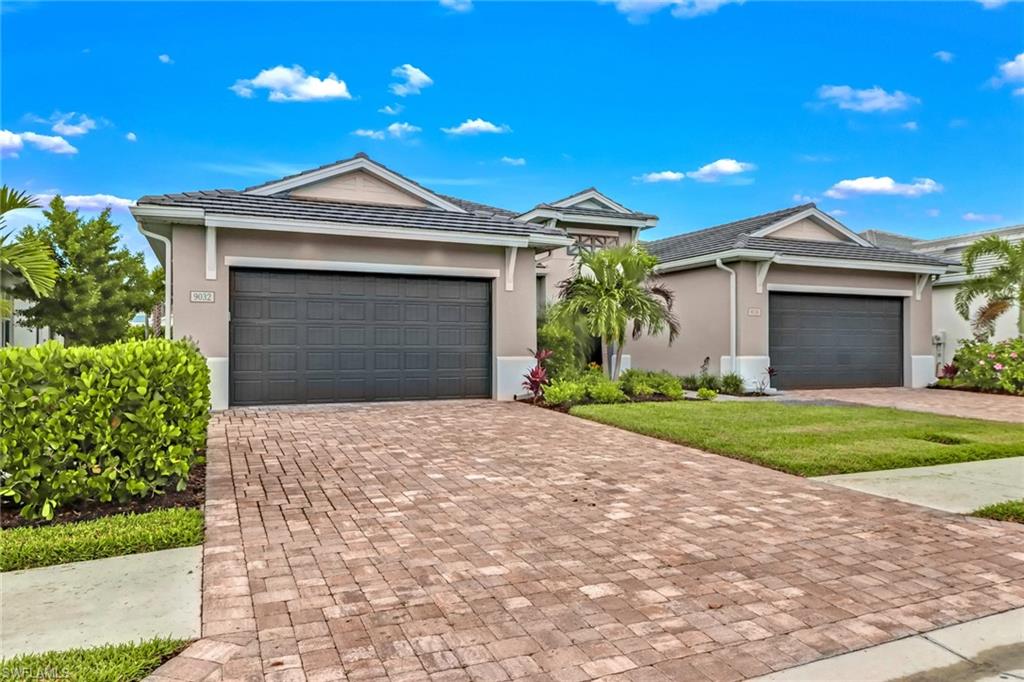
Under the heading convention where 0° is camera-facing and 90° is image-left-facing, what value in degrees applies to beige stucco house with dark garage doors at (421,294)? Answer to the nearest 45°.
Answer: approximately 0°

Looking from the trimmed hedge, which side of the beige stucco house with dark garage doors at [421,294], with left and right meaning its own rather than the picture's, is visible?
front

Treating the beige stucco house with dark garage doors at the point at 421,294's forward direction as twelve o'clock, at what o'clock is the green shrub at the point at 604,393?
The green shrub is roughly at 9 o'clock from the beige stucco house with dark garage doors.

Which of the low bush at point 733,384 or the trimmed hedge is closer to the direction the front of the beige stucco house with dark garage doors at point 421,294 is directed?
the trimmed hedge

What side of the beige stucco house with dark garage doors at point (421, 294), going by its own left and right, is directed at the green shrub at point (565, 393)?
front

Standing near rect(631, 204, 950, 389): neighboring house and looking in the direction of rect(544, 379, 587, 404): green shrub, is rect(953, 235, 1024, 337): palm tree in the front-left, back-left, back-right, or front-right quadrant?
back-left

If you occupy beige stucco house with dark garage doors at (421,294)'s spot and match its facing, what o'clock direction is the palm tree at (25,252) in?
The palm tree is roughly at 3 o'clock from the beige stucco house with dark garage doors.

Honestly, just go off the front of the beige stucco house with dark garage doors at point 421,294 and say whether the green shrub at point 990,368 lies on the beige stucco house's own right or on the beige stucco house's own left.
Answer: on the beige stucco house's own left

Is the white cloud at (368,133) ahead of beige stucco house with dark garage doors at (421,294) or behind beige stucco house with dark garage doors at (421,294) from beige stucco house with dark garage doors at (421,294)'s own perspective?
behind

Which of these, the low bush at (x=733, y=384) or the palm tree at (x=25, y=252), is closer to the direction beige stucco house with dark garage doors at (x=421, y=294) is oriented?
the low bush

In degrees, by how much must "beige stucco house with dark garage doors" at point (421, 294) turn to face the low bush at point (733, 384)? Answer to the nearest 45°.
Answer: approximately 45° to its left

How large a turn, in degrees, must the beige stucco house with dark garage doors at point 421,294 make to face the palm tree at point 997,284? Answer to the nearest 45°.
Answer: approximately 90° to its left
